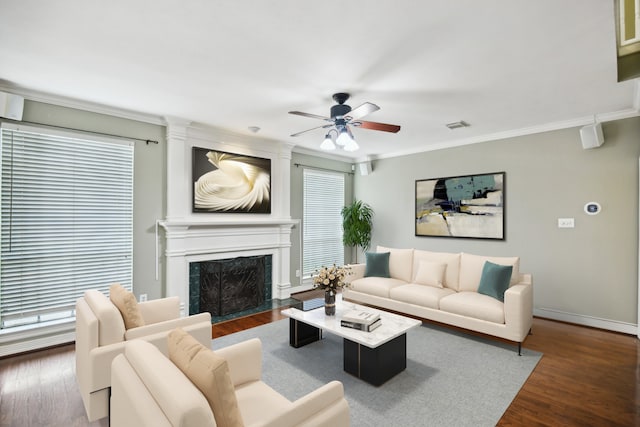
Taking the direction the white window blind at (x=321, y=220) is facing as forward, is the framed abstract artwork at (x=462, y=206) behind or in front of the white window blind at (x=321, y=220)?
in front

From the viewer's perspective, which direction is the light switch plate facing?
toward the camera

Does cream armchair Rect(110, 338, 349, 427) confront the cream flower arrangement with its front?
yes

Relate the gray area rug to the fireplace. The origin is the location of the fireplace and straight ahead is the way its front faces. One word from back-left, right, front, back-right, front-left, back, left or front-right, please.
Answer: front

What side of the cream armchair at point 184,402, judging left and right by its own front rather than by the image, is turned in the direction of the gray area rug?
front

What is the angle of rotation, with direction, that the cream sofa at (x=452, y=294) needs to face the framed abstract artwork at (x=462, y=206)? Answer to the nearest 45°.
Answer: approximately 135° to its right

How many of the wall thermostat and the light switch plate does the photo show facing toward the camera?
2

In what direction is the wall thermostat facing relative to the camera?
toward the camera

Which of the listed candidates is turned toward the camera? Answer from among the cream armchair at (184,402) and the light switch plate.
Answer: the light switch plate

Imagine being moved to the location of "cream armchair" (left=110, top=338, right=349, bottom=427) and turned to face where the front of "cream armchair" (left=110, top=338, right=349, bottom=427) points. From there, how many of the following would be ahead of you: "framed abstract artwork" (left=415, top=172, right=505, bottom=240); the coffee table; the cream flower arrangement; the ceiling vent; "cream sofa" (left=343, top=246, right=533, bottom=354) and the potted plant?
6

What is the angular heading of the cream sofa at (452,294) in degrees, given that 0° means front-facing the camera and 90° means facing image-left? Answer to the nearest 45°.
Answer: approximately 45°

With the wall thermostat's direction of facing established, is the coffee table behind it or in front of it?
in front

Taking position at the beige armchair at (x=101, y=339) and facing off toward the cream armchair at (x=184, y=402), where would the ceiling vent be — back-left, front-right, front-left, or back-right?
front-left

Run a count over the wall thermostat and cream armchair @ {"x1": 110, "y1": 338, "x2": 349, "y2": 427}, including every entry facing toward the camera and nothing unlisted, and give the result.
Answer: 1

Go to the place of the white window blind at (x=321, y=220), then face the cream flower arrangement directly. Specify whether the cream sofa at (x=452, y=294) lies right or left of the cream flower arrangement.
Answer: left

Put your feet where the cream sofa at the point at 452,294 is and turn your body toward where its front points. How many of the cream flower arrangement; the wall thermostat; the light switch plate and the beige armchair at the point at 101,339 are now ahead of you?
2

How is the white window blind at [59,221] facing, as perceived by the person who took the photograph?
facing the viewer and to the right of the viewer

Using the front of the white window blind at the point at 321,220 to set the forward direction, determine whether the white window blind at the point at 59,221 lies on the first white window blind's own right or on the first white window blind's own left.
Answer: on the first white window blind's own right

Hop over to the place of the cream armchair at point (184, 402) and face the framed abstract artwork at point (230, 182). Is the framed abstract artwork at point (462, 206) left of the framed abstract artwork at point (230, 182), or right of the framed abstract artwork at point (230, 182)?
right

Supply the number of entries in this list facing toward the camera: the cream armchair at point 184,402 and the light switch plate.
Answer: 1

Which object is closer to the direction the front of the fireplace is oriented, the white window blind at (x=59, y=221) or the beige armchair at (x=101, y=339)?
the beige armchair

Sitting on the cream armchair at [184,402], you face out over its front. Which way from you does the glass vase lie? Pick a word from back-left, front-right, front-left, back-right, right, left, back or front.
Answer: front
